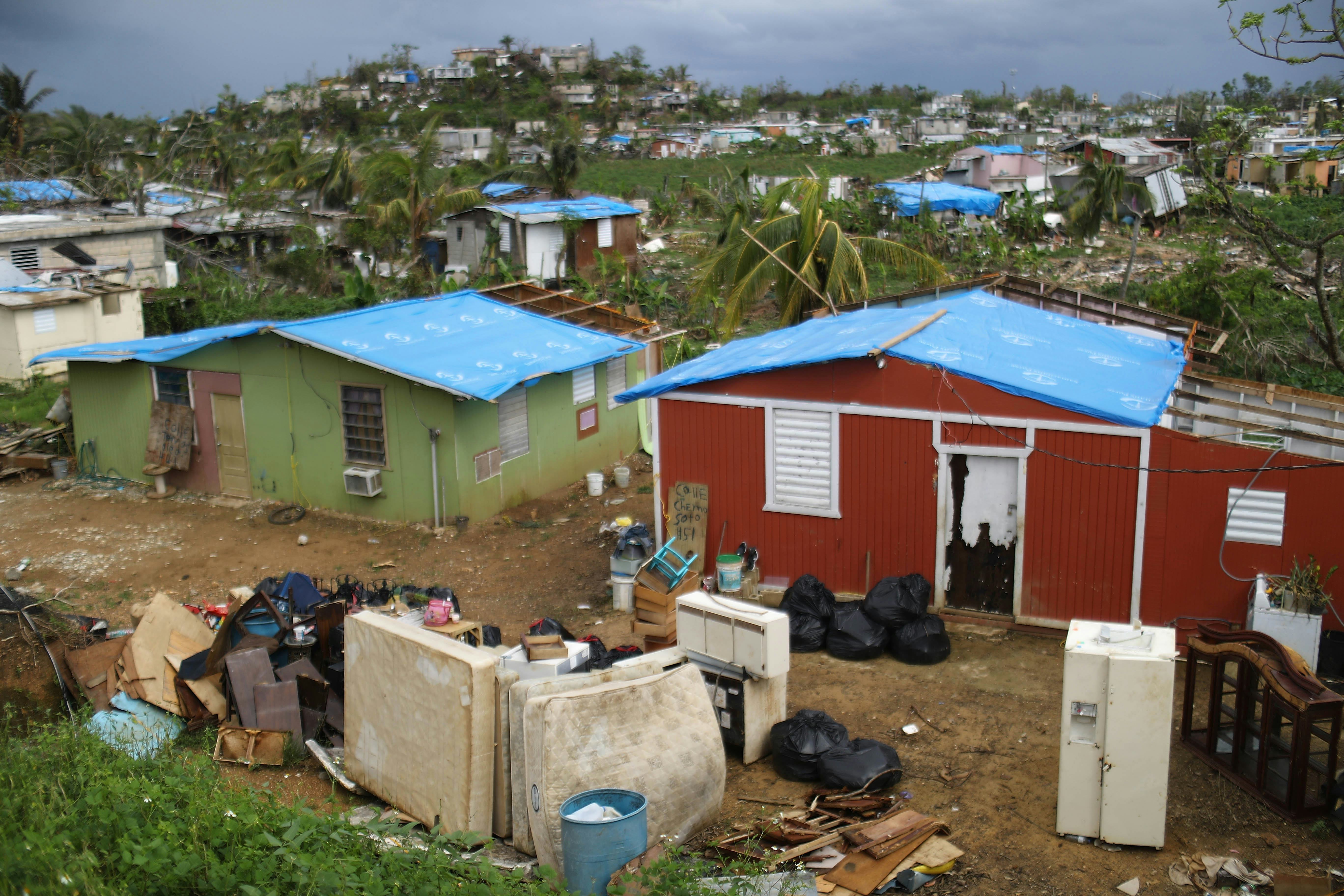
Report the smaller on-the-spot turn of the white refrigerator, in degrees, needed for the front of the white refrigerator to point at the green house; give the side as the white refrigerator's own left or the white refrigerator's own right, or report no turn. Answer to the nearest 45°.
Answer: approximately 135° to the white refrigerator's own right

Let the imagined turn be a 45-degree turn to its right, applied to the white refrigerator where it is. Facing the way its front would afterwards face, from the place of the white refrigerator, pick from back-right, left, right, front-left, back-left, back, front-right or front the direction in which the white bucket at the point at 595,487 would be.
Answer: right

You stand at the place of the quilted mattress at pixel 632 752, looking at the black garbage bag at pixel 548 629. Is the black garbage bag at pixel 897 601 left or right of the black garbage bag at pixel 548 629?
right

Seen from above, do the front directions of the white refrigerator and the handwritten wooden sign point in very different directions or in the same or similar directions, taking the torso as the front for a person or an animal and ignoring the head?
same or similar directions

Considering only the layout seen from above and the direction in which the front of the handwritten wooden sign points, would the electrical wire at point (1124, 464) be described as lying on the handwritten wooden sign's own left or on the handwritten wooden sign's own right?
on the handwritten wooden sign's own left

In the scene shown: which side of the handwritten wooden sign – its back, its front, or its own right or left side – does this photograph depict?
front

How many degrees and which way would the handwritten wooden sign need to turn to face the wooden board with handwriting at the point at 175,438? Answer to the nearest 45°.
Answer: approximately 135° to its right

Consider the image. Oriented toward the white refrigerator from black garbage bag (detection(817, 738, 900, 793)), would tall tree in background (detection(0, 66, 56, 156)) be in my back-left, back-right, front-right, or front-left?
back-left

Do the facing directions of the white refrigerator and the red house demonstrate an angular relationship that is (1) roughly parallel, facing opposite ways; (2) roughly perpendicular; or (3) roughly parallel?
roughly parallel

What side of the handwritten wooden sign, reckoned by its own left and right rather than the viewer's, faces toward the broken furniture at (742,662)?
front

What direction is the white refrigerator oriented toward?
toward the camera

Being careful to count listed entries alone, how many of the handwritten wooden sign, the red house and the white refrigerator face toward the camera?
3

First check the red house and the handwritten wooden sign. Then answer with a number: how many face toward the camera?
2

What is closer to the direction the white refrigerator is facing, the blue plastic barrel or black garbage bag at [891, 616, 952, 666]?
the blue plastic barrel

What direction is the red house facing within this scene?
toward the camera
